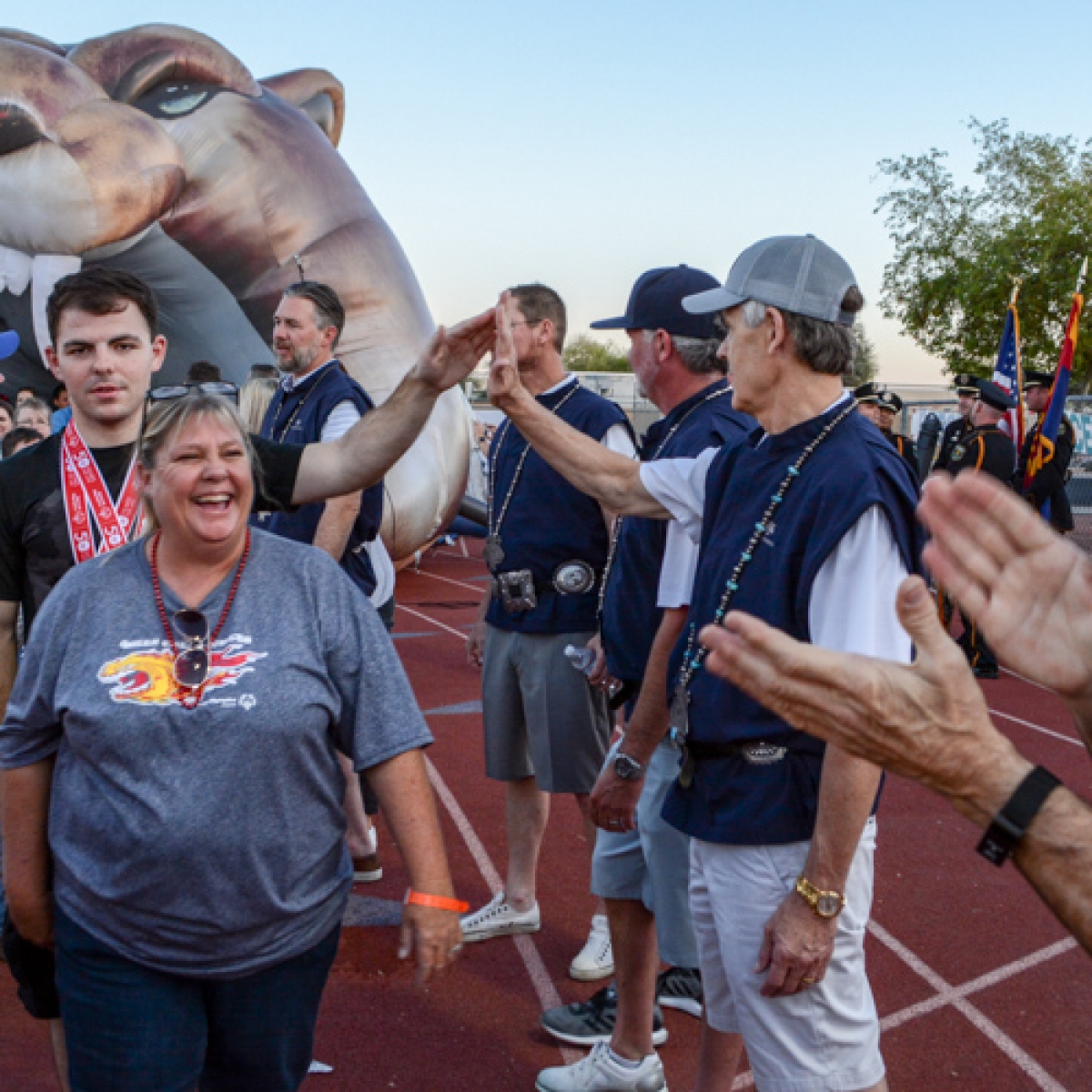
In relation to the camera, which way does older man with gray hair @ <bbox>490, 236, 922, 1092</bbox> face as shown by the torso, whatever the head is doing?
to the viewer's left

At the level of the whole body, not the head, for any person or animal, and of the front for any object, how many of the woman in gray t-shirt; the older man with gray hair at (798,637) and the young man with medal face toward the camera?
2

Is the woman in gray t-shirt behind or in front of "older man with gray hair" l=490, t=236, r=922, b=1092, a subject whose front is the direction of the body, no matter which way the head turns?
in front

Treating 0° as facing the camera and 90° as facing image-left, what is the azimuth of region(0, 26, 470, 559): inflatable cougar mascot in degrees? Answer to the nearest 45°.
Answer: approximately 45°

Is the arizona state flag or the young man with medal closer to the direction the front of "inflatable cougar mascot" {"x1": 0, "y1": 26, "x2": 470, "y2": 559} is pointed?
the young man with medal

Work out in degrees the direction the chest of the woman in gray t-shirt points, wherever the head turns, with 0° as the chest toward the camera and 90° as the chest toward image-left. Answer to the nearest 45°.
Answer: approximately 0°

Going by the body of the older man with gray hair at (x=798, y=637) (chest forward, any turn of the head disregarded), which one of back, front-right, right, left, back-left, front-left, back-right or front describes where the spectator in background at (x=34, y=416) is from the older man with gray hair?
front-right

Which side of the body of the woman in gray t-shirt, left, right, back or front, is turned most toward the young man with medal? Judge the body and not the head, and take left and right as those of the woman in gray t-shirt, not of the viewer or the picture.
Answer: back
